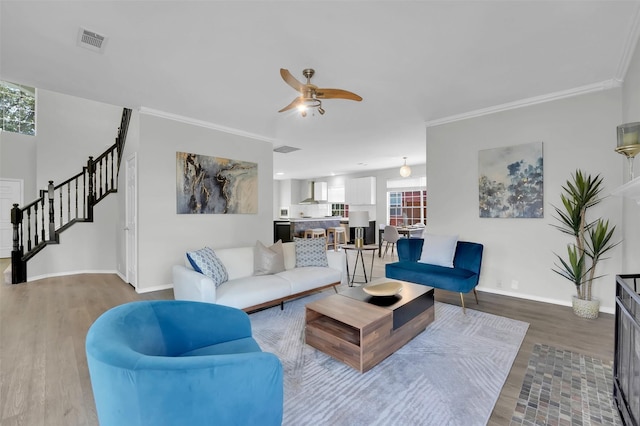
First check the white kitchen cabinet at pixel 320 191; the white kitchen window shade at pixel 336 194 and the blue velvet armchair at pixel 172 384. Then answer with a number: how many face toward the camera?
2

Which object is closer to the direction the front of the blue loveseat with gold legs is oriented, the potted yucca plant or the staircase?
the staircase

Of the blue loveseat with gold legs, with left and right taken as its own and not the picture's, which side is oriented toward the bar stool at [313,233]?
right

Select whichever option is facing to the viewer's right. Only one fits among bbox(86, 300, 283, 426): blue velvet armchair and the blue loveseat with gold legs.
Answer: the blue velvet armchair

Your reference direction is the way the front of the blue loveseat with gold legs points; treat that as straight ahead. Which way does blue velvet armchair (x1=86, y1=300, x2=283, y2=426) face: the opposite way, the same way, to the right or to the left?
the opposite way

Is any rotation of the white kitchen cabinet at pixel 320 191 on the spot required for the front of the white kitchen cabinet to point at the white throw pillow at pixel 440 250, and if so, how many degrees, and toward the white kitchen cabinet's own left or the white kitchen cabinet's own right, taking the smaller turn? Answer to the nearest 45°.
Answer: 0° — it already faces it

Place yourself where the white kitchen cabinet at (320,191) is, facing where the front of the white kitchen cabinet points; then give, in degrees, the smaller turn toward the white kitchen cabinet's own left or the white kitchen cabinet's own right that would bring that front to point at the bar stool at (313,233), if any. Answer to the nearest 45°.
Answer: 0° — it already faces it

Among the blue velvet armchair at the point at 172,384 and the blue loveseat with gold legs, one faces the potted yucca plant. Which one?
the blue velvet armchair

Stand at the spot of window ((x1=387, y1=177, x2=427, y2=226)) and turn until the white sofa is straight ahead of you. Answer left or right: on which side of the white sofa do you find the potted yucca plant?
left

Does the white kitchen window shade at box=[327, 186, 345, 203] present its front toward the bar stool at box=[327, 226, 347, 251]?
yes

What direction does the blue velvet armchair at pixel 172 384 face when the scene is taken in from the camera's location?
facing to the right of the viewer

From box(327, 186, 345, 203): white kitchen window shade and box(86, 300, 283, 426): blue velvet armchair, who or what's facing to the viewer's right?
the blue velvet armchair

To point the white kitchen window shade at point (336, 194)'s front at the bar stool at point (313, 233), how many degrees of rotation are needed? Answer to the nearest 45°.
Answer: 0° — it already faces it
